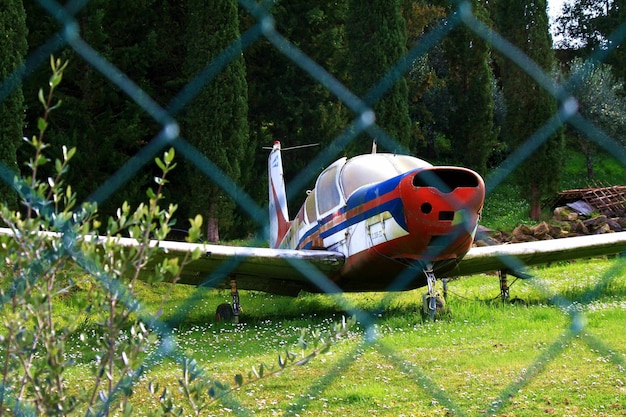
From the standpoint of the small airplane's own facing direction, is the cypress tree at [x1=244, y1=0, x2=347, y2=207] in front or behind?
behind

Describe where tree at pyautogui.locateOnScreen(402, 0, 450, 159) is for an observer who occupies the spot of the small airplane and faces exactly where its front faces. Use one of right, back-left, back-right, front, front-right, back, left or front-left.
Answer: back-left

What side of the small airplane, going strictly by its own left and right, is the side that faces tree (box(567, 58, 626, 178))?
left

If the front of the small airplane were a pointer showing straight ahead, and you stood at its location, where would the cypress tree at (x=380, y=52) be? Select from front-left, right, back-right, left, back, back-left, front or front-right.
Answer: back-left

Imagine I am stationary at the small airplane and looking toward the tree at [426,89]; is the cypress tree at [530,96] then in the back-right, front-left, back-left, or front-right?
front-right

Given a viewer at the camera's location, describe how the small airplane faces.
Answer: facing the viewer and to the right of the viewer

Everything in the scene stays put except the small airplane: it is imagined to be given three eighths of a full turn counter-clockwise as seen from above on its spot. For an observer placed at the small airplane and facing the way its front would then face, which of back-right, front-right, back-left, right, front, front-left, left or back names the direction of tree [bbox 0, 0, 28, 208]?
left

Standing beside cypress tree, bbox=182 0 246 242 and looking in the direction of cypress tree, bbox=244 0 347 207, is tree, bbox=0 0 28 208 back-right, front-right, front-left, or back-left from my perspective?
back-left

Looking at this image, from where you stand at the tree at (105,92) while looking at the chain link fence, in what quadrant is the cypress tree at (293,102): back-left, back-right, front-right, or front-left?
back-left

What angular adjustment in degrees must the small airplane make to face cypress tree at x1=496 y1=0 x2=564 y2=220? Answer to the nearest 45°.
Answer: approximately 90° to its left
